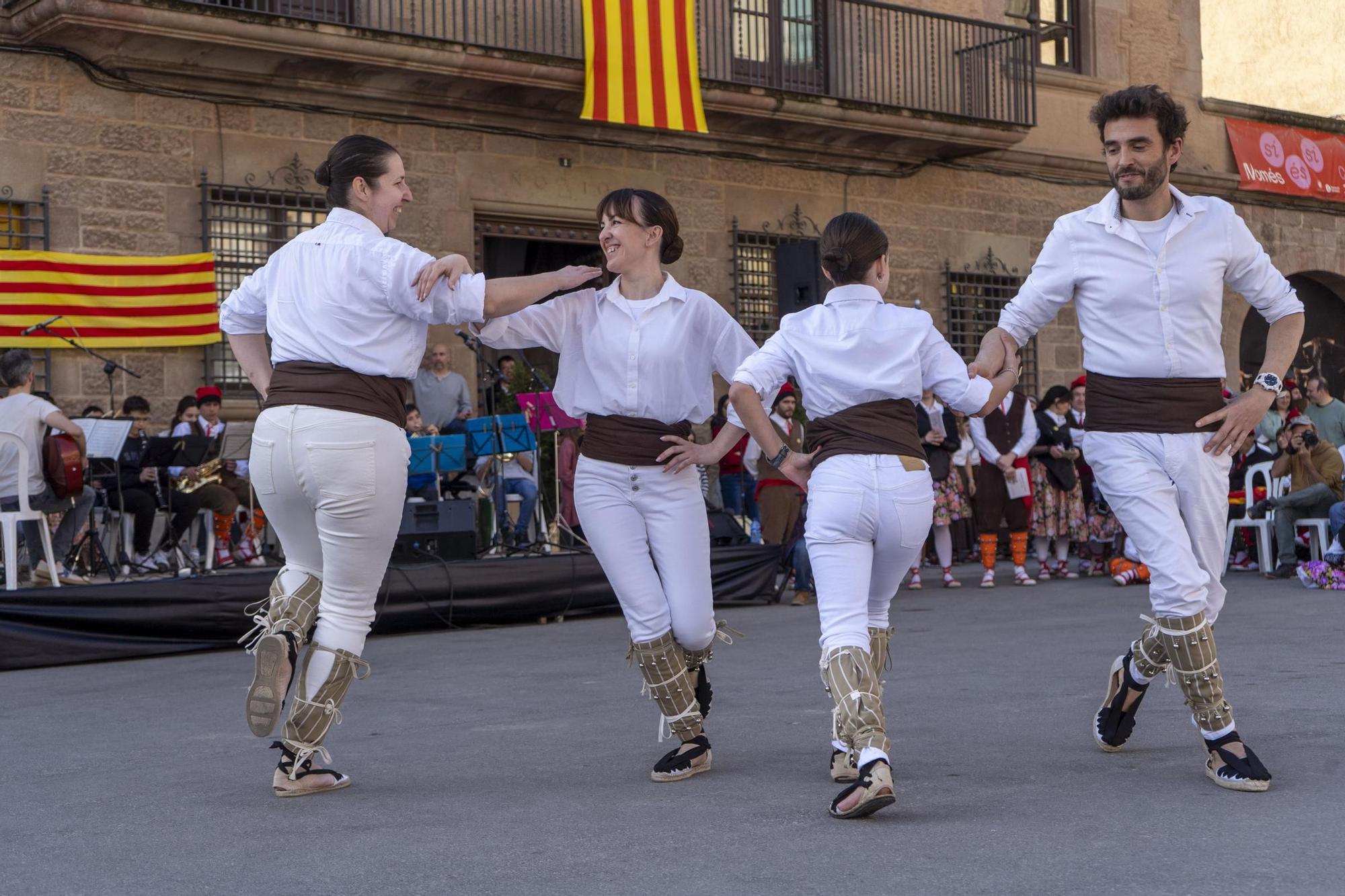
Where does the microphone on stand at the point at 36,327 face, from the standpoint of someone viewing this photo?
facing to the left of the viewer

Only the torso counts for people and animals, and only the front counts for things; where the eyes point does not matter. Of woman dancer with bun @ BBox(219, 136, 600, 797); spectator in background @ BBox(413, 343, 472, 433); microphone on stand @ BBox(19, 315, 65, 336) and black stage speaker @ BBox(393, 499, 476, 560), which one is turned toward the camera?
the spectator in background

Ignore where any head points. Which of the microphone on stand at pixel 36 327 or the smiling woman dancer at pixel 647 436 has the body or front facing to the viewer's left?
the microphone on stand

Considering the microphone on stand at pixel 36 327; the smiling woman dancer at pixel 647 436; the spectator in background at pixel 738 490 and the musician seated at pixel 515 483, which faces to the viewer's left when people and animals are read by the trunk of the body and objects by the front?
the microphone on stand

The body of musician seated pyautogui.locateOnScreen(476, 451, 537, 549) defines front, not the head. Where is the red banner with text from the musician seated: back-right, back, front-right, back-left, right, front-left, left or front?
back-left

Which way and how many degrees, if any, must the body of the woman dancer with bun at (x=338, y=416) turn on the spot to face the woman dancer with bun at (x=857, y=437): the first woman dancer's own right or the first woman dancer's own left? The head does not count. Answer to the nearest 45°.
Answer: approximately 45° to the first woman dancer's own right

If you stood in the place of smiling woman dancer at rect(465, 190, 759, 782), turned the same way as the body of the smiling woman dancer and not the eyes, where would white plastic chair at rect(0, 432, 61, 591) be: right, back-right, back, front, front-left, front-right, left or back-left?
back-right

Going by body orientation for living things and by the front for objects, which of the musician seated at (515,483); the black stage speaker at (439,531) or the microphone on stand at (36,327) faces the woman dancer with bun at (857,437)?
the musician seated

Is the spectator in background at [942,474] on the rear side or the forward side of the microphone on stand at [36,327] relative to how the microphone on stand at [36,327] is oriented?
on the rear side

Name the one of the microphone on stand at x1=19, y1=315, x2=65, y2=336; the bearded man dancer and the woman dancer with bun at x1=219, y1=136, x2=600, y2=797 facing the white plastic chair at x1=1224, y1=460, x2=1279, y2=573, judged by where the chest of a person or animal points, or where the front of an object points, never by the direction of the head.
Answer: the woman dancer with bun

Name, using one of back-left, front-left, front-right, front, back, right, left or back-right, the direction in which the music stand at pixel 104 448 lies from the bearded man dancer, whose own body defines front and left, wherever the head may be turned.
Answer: back-right

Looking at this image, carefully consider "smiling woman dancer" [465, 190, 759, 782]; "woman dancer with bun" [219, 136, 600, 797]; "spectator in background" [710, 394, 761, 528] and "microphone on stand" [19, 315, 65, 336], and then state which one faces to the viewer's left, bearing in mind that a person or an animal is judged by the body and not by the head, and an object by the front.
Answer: the microphone on stand

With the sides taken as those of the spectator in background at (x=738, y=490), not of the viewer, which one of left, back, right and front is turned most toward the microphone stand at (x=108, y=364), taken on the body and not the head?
right

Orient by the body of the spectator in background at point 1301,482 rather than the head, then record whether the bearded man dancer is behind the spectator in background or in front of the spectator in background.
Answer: in front

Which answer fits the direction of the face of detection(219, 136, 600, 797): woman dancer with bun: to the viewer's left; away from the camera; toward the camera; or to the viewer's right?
to the viewer's right

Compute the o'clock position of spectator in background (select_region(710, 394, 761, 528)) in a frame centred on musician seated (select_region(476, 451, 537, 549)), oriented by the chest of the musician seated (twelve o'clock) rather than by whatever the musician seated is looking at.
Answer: The spectator in background is roughly at 8 o'clock from the musician seated.
